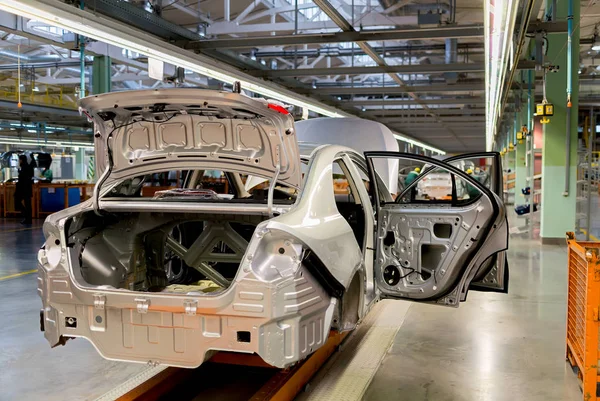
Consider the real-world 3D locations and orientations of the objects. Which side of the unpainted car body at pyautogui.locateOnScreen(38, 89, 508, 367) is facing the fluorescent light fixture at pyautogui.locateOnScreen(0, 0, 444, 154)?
left

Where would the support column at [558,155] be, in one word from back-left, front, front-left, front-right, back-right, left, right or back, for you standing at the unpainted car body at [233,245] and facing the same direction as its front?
front

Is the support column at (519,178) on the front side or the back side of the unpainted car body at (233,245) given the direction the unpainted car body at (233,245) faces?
on the front side

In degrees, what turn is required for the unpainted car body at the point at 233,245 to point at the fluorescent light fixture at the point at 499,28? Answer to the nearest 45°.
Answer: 0° — it already faces it

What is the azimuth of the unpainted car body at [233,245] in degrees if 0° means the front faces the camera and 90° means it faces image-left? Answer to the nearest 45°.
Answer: approximately 225°

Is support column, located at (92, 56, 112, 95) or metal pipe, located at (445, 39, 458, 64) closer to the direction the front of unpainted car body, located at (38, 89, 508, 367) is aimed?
the metal pipe

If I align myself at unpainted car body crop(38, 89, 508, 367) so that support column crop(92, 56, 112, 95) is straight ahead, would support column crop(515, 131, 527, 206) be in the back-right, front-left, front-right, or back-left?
front-right
